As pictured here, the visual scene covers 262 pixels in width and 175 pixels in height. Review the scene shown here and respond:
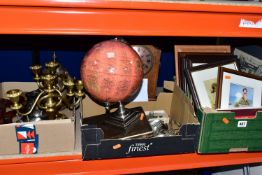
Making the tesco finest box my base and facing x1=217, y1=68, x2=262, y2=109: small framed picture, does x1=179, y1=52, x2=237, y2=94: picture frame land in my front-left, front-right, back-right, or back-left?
front-left

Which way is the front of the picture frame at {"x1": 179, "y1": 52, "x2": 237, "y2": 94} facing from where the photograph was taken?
facing the viewer
